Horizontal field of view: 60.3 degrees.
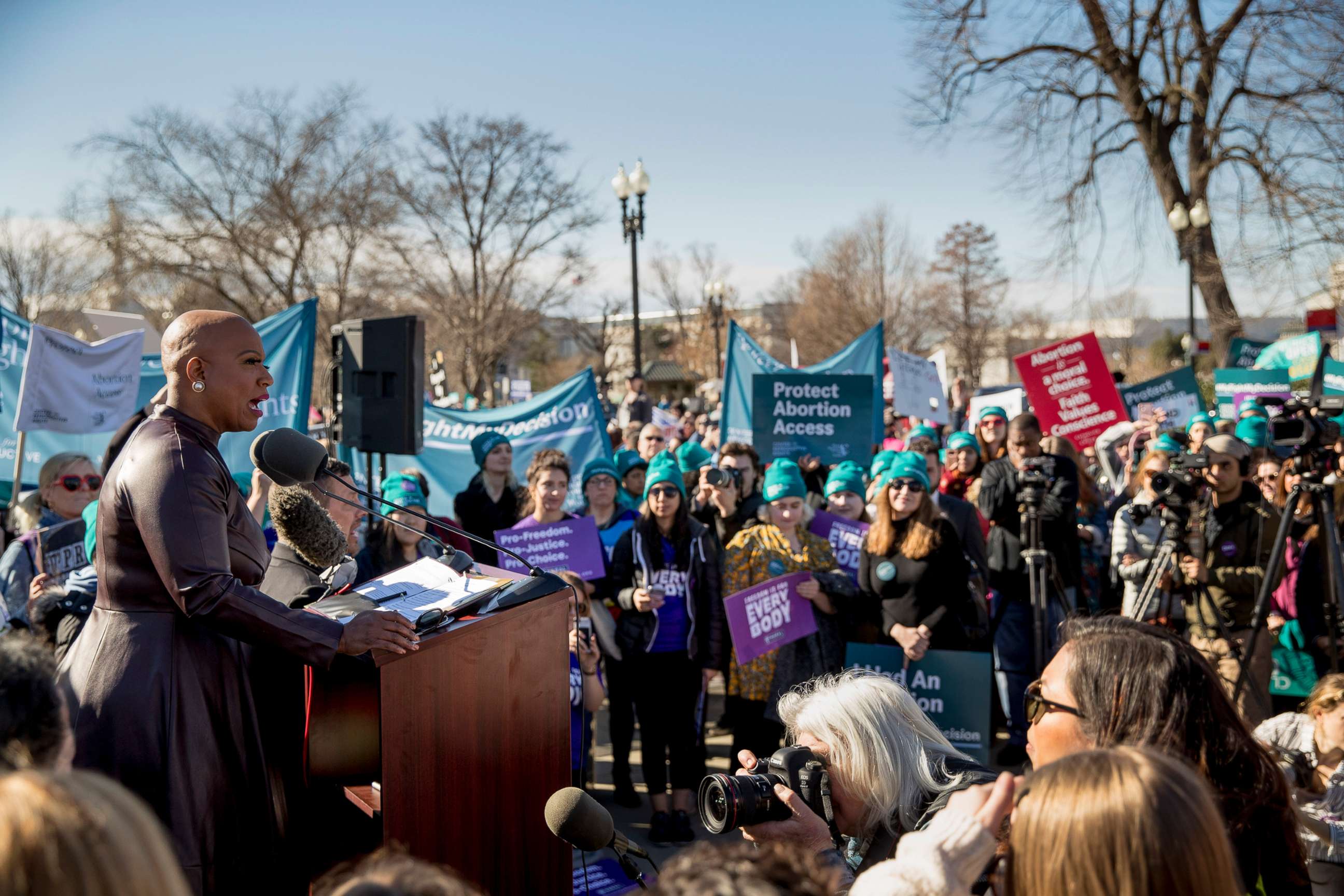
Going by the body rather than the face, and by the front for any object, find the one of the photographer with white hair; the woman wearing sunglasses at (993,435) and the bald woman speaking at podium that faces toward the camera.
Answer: the woman wearing sunglasses

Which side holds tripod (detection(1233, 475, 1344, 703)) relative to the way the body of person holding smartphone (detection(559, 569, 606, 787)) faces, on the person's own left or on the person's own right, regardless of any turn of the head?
on the person's own left

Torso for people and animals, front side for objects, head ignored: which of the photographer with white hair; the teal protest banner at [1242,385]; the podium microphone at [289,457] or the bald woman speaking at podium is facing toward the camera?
the teal protest banner

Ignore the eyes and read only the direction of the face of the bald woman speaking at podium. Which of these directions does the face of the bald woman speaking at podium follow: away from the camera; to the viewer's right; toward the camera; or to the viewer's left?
to the viewer's right

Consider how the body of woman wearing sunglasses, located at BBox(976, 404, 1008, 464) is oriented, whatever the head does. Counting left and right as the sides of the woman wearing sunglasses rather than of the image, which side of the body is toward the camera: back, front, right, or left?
front

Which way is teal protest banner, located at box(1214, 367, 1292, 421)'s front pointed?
toward the camera

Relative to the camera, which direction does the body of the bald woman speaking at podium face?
to the viewer's right

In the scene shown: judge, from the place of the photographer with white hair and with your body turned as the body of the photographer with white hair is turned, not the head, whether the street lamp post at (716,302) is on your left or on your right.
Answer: on your right

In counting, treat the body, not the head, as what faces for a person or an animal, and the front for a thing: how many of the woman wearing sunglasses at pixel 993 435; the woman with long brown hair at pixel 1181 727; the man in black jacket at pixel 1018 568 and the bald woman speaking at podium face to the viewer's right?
1

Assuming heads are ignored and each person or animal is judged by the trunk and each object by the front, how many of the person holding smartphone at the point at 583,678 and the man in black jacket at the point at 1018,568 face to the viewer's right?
0

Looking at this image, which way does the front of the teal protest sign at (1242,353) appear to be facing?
toward the camera

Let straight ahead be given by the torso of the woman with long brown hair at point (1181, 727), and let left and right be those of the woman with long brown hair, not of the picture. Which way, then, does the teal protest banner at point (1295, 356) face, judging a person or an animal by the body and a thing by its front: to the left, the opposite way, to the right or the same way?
to the left

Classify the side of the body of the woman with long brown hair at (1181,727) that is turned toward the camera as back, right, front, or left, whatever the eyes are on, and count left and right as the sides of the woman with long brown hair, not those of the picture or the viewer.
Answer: left

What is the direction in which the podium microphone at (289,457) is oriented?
to the viewer's left

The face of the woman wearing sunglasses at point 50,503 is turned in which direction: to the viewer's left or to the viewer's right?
to the viewer's right

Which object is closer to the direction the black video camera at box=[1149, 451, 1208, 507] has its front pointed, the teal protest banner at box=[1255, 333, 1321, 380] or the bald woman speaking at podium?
the bald woman speaking at podium

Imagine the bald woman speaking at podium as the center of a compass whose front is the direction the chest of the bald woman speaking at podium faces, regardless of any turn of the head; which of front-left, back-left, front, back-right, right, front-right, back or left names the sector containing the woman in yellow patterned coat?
front-left

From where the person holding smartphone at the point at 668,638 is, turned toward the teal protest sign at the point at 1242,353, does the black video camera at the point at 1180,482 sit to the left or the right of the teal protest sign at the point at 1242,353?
right
